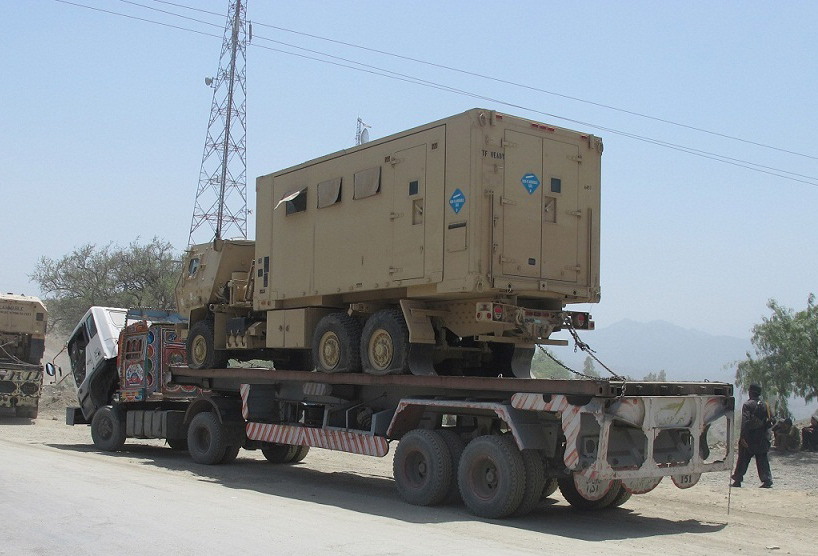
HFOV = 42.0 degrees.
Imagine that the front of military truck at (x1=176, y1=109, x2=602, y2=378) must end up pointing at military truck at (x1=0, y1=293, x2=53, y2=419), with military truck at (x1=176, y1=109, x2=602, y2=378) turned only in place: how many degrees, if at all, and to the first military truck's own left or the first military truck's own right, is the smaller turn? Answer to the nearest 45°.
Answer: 0° — it already faces it

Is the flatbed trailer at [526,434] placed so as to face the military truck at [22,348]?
yes

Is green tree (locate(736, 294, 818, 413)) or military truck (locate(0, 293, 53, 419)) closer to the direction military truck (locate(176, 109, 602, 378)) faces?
the military truck

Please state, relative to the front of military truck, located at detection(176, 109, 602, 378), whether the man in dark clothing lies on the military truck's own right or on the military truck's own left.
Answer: on the military truck's own right

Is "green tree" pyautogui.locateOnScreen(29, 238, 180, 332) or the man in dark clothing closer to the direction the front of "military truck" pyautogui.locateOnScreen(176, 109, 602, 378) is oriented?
the green tree

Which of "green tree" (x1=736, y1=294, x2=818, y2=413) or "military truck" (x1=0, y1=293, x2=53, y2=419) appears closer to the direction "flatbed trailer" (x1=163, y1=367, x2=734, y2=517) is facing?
the military truck

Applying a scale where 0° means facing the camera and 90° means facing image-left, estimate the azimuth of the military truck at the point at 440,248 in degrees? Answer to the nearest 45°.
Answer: approximately 135°

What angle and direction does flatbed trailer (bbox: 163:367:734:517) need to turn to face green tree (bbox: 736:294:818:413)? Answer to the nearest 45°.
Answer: approximately 90° to its right

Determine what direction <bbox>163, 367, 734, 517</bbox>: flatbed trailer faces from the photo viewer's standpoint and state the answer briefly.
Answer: facing away from the viewer and to the left of the viewer
